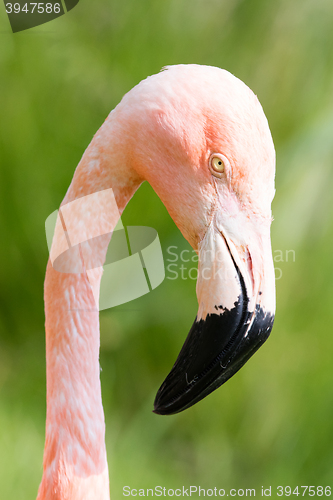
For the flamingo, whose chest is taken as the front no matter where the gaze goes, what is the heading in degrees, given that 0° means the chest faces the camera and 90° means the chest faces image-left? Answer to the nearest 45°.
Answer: approximately 270°
